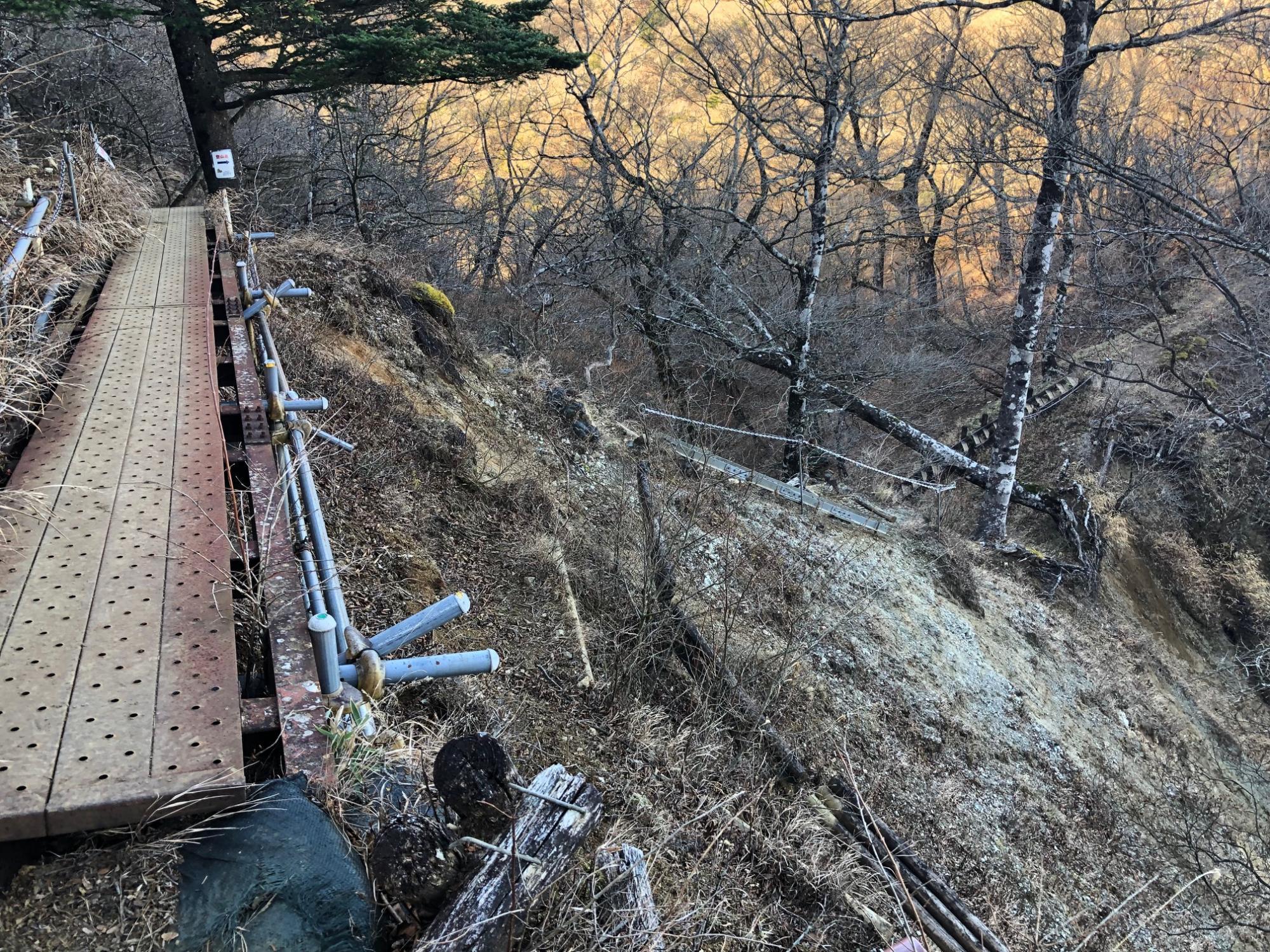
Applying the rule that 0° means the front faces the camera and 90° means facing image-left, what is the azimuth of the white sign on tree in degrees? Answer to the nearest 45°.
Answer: approximately 0°

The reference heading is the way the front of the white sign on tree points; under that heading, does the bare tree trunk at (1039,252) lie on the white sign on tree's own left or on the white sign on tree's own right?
on the white sign on tree's own left

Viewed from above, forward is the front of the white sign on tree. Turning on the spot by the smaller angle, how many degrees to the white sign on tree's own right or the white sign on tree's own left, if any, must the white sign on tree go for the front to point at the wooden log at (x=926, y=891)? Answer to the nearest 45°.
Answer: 0° — it already faces it

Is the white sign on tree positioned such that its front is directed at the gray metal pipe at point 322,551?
yes

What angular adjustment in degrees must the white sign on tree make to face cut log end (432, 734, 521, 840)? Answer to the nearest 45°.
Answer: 0° — it already faces it

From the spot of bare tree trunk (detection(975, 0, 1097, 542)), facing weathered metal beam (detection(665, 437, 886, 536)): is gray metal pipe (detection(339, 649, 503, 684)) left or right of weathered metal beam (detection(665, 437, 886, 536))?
left

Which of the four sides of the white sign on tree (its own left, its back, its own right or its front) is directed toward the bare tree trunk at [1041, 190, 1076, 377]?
left

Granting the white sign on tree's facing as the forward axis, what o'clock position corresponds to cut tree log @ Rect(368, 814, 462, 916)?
The cut tree log is roughly at 12 o'clock from the white sign on tree.

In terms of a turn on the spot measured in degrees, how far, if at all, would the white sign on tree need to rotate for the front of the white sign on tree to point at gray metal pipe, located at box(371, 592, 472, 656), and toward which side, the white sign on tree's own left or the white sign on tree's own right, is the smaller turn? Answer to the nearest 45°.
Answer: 0° — it already faces it

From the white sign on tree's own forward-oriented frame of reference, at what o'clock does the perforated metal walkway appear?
The perforated metal walkway is roughly at 12 o'clock from the white sign on tree.

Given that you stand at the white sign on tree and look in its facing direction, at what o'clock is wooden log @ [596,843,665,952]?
The wooden log is roughly at 12 o'clock from the white sign on tree.
